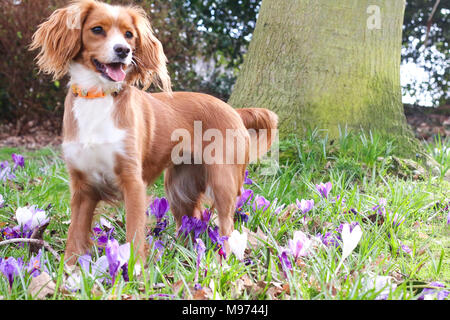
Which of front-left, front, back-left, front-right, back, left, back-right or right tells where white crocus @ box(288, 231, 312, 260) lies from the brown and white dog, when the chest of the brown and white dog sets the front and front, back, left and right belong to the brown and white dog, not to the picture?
left

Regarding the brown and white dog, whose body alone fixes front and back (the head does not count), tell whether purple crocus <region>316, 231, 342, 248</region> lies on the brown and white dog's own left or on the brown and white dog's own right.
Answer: on the brown and white dog's own left

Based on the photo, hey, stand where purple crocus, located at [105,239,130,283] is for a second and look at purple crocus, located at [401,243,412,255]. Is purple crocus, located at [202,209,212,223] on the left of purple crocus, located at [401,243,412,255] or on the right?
left

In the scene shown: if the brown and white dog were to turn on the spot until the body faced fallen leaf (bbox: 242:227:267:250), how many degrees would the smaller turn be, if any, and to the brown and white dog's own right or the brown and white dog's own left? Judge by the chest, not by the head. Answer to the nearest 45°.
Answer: approximately 135° to the brown and white dog's own left

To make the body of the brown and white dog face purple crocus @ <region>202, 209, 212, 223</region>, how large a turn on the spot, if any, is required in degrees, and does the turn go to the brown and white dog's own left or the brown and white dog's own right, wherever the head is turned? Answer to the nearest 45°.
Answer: approximately 180°

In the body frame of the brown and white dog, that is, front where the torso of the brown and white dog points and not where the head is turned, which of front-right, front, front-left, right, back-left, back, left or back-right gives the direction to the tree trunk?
back

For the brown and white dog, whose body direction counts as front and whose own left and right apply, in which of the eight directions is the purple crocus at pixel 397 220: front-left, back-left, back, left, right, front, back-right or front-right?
back-left

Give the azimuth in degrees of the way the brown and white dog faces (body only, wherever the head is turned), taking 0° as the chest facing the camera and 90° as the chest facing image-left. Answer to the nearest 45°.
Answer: approximately 45°

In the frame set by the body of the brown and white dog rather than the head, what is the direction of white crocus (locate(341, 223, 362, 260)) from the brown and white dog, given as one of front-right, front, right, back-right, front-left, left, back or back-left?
left
